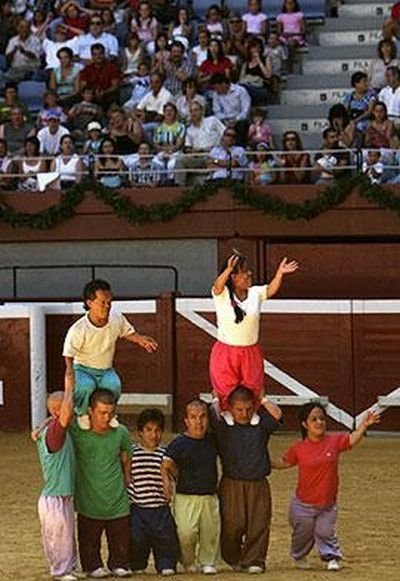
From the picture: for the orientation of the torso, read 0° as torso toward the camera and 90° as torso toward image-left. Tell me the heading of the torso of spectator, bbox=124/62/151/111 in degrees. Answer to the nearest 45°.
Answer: approximately 45°

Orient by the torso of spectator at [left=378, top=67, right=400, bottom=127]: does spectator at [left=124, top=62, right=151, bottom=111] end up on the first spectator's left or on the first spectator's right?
on the first spectator's right

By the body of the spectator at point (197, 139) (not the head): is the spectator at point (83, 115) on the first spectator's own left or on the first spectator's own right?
on the first spectator's own right

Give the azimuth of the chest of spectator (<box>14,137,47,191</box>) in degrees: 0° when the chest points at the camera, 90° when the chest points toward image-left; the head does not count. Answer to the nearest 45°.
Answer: approximately 0°

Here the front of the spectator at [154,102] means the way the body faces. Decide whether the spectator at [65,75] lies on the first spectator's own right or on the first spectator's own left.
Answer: on the first spectator's own right

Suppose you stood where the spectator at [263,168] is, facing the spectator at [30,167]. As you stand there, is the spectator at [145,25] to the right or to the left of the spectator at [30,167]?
right

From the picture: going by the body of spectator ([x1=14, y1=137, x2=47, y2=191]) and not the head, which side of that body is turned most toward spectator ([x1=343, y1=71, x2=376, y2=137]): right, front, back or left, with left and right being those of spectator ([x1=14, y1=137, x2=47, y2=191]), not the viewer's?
left
